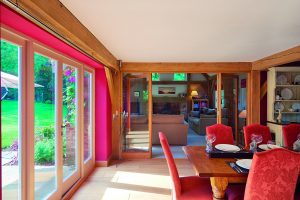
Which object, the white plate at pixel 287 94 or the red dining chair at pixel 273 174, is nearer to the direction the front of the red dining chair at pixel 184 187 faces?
the red dining chair

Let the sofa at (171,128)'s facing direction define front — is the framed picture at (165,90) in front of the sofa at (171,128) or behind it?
in front

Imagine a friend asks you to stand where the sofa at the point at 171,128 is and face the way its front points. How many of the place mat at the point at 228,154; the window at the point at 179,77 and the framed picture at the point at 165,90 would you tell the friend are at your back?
1

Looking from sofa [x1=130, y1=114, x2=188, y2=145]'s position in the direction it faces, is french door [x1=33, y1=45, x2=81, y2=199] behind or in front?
behind

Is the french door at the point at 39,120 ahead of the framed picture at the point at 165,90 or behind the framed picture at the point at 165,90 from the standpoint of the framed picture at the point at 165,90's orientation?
ahead

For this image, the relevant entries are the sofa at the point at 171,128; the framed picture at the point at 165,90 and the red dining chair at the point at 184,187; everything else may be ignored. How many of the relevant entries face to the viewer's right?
1

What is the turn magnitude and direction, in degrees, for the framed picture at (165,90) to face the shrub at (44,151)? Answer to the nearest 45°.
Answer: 0° — it already faces it

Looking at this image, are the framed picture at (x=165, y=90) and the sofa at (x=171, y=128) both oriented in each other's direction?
yes

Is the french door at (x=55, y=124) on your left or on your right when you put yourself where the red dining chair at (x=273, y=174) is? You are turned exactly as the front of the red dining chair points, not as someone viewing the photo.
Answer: on your left

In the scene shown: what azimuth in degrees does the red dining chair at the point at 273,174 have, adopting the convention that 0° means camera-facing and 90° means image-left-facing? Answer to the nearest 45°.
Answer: approximately 135°

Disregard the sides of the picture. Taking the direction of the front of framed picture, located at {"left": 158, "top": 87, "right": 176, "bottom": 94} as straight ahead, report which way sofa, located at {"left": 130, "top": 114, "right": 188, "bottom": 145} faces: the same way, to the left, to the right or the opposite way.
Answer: the opposite way

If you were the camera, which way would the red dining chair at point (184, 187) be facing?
facing to the right of the viewer

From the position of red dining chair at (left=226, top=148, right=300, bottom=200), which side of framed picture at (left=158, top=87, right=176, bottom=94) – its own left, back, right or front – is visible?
front
